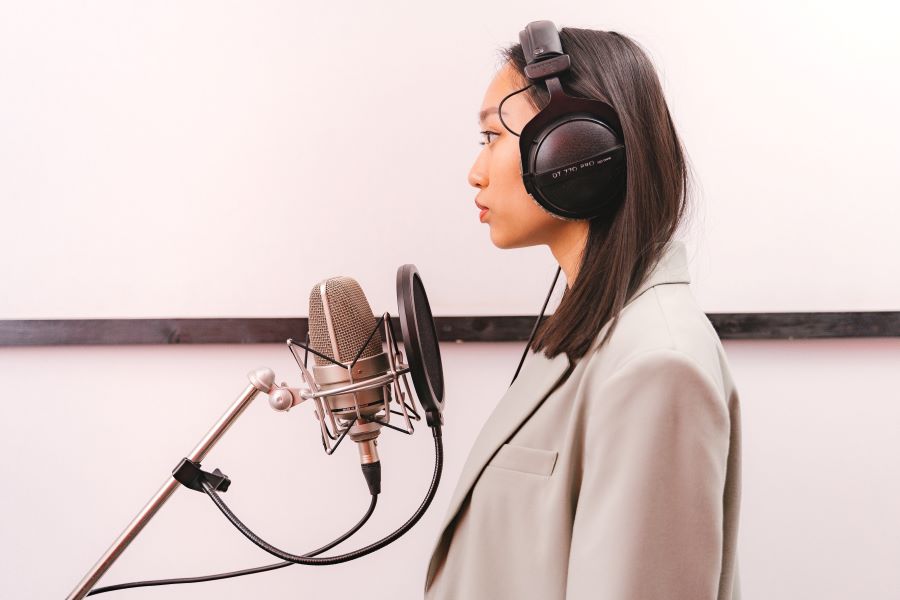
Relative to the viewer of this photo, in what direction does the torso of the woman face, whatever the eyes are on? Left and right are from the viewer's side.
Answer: facing to the left of the viewer

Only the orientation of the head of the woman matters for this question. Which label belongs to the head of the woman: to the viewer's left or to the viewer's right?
to the viewer's left
